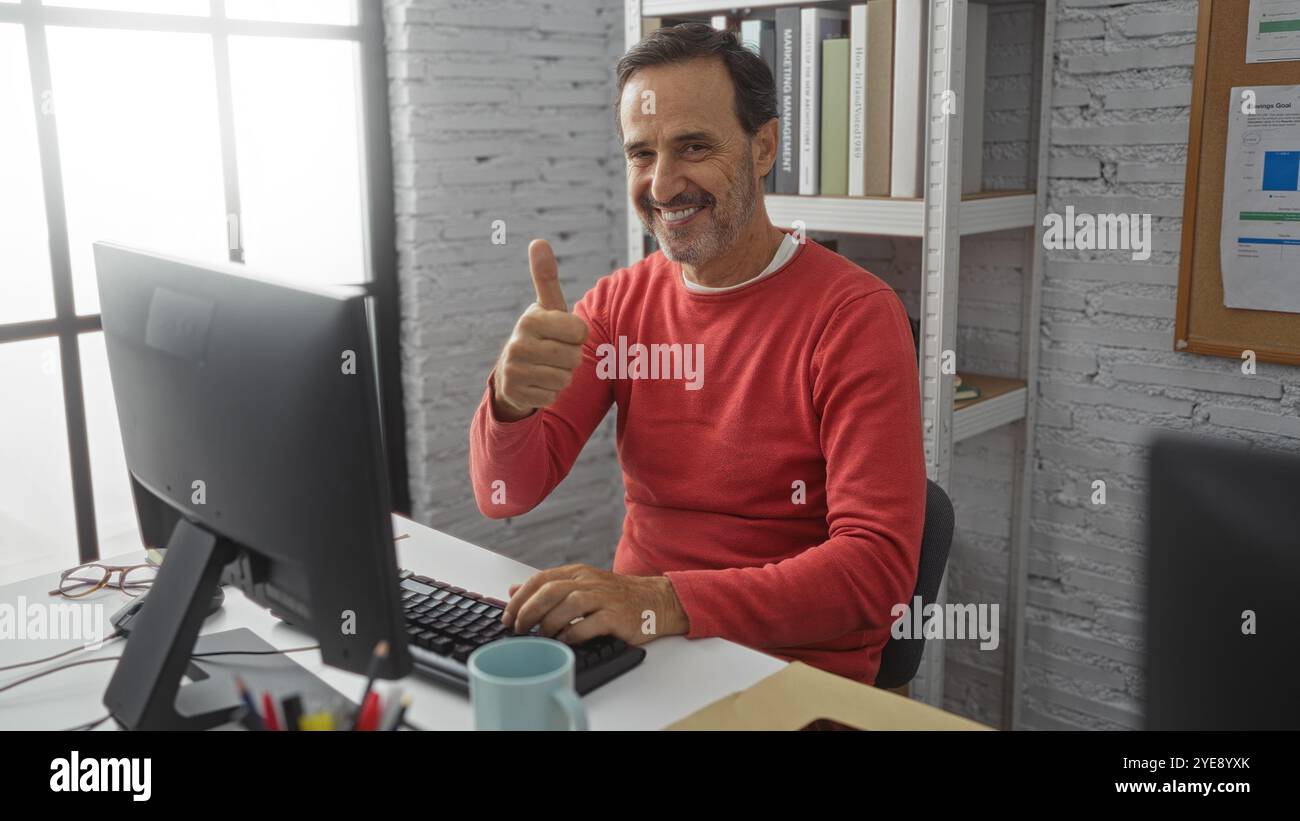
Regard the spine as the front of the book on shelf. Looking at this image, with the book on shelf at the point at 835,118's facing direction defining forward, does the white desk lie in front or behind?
in front

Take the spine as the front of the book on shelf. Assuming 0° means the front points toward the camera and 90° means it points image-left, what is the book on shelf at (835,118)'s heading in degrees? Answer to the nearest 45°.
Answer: approximately 0°

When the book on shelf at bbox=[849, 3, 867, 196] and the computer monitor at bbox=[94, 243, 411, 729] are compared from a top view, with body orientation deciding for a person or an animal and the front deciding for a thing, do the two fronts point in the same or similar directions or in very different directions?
very different directions

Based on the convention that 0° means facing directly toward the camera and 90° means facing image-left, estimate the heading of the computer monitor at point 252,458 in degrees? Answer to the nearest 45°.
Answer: approximately 225°
